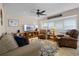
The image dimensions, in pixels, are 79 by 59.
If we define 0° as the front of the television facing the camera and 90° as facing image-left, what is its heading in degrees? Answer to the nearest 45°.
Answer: approximately 0°

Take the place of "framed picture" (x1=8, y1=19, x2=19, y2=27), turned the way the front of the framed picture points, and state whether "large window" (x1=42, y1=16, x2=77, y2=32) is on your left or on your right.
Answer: on your left

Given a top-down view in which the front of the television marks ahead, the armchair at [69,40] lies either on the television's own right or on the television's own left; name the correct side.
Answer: on the television's own left

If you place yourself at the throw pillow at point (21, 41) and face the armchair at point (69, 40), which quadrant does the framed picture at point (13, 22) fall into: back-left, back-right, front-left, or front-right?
back-left
